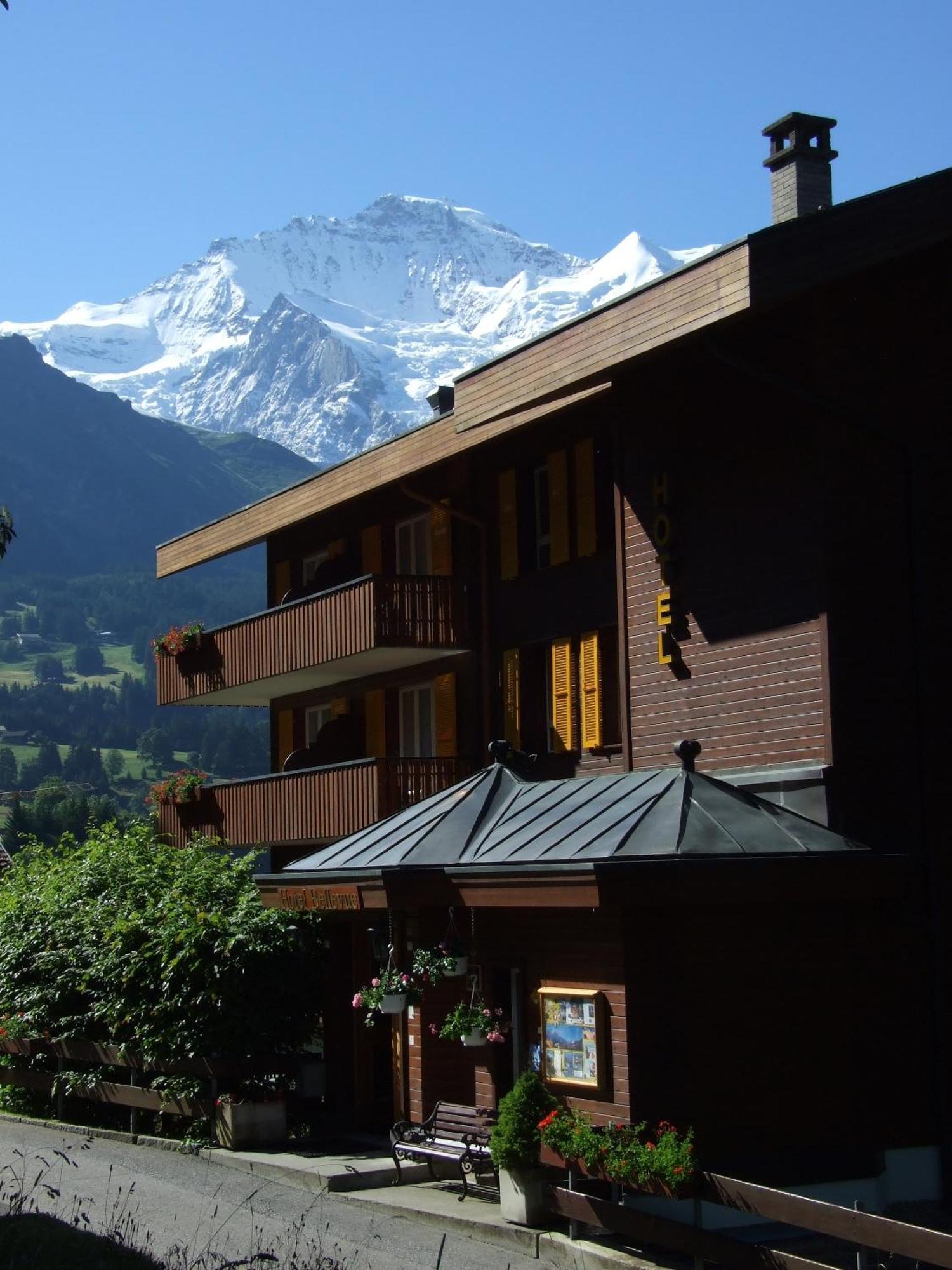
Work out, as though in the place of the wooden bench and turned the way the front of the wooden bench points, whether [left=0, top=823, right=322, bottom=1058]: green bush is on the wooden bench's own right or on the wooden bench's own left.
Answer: on the wooden bench's own right

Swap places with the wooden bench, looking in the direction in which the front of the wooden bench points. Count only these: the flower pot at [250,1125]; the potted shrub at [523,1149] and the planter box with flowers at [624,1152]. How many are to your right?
1

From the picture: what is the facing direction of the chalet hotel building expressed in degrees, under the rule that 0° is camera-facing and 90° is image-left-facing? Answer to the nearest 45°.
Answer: approximately 45°

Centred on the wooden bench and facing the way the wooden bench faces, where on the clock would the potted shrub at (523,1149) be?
The potted shrub is roughly at 10 o'clock from the wooden bench.

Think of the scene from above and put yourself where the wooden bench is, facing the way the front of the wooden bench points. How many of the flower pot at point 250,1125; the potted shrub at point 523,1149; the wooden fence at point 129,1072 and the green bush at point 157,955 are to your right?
3

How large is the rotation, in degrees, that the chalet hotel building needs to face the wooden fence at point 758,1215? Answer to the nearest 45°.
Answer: approximately 45° to its left
